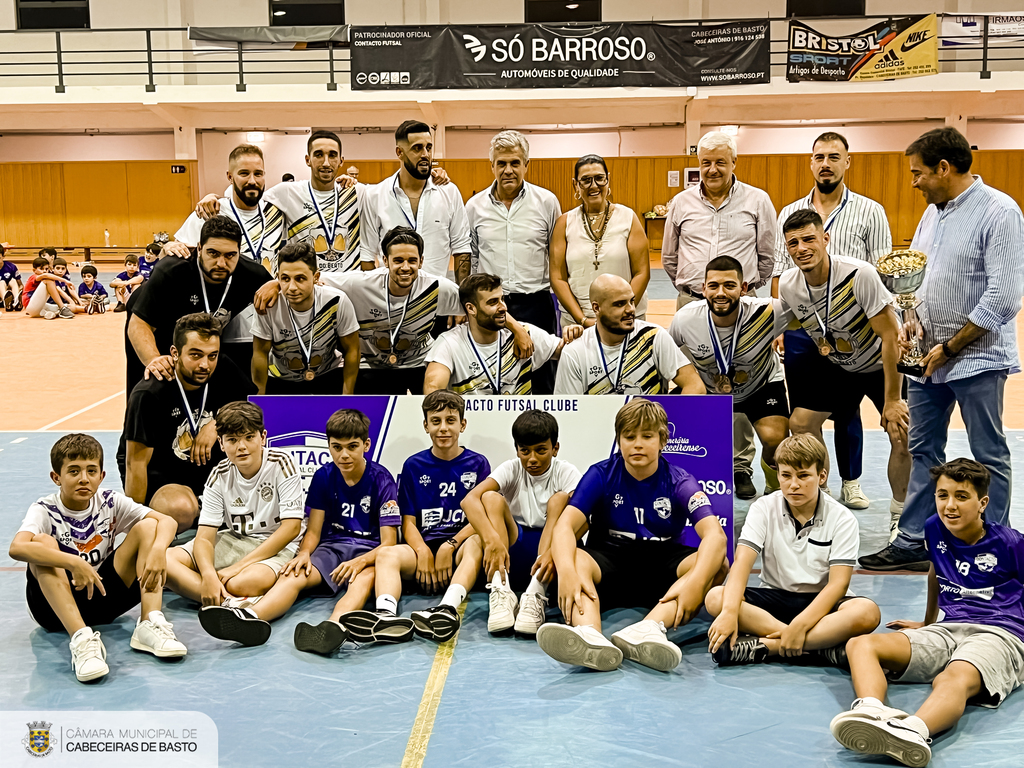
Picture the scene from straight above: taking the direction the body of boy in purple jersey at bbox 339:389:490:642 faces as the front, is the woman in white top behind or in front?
behind

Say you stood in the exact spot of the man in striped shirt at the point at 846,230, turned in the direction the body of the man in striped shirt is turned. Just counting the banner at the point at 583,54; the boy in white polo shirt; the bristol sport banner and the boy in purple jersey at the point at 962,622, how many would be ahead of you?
2

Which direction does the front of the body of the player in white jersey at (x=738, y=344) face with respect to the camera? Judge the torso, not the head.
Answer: toward the camera

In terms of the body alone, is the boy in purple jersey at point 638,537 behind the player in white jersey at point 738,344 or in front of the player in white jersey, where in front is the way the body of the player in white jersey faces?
in front

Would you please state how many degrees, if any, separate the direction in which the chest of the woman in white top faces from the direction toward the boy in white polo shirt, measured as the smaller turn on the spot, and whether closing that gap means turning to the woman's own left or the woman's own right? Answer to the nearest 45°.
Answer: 0° — they already face them

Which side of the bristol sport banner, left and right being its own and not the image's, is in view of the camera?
front

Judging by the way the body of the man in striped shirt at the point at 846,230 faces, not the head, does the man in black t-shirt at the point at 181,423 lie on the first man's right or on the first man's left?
on the first man's right

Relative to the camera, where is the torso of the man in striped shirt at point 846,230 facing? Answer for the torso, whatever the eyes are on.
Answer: toward the camera

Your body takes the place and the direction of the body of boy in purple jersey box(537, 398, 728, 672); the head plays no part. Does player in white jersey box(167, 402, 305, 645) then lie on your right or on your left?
on your right

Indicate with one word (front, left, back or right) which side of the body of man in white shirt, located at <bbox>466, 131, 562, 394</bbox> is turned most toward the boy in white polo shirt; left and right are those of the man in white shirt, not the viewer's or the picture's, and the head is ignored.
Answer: front

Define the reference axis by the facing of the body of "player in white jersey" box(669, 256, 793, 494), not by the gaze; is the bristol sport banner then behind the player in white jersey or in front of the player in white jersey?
behind

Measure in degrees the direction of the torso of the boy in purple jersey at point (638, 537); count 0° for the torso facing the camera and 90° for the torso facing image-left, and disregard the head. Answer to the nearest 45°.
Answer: approximately 0°

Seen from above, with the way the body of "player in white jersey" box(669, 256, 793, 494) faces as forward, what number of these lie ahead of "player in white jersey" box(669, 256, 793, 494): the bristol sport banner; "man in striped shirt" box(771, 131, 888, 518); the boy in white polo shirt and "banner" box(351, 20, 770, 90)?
1
